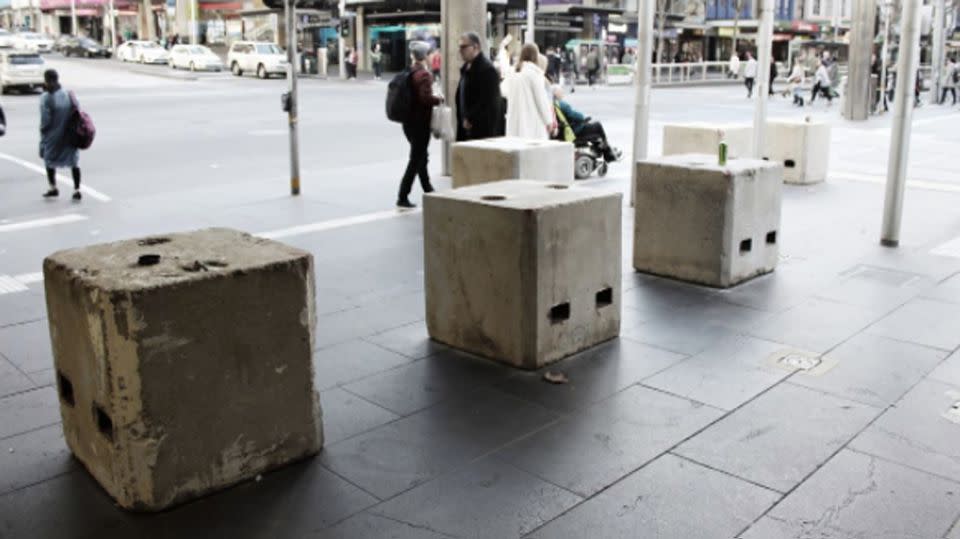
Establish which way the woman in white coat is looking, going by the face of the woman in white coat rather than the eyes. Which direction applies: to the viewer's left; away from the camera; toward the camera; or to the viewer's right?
away from the camera

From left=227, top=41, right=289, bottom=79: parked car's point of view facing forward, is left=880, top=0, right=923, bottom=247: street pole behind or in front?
in front

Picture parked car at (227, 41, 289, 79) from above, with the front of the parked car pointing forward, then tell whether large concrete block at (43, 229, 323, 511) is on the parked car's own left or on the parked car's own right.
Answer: on the parked car's own right

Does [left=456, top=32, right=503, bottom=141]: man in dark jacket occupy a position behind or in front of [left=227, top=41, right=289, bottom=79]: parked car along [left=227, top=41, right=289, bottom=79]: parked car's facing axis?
in front
